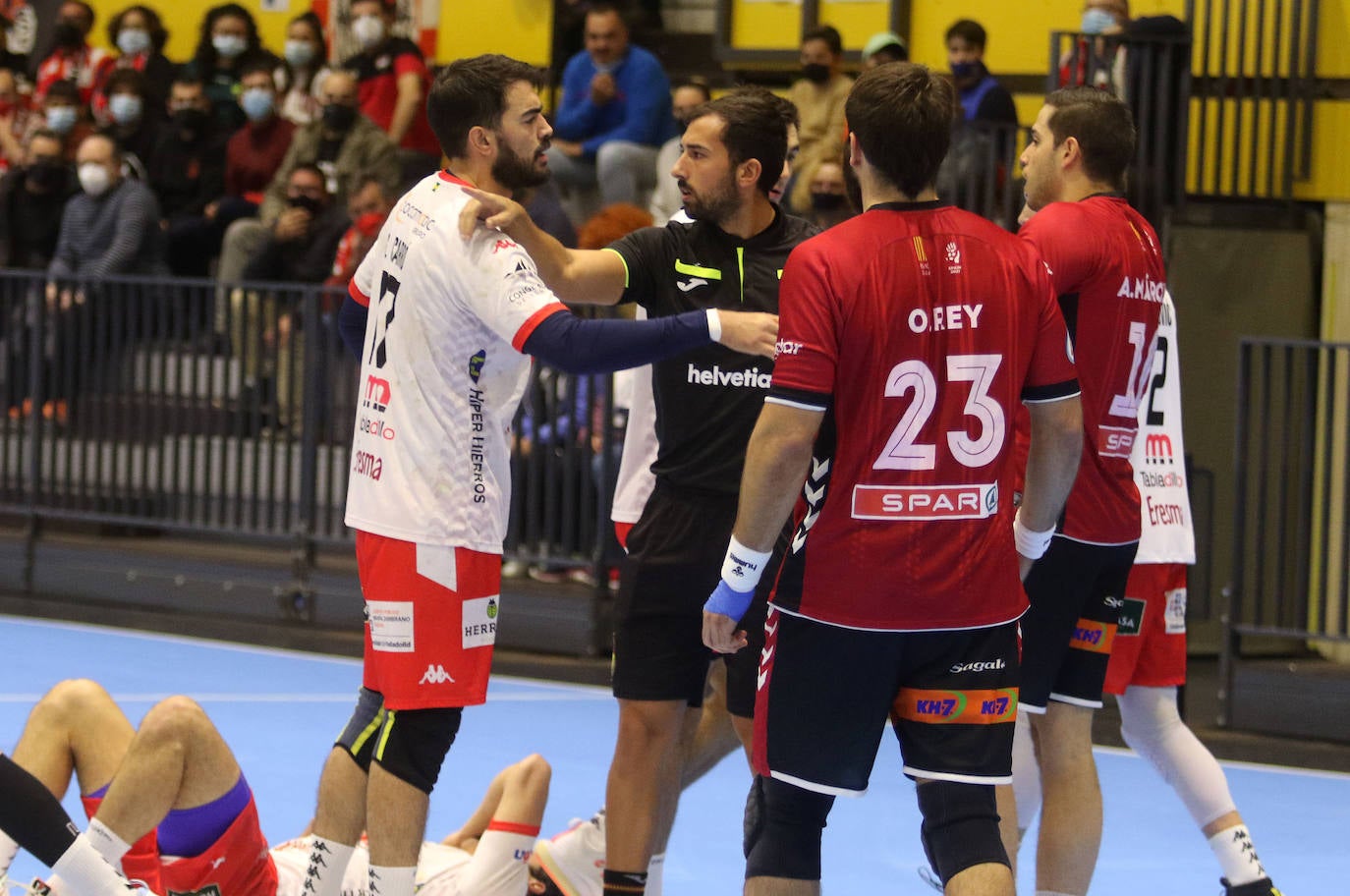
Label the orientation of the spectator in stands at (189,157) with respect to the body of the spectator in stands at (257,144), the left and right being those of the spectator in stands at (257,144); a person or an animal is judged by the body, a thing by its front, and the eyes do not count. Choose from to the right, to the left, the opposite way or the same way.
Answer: the same way

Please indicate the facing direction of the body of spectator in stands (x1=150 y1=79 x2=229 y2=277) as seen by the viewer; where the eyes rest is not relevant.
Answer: toward the camera

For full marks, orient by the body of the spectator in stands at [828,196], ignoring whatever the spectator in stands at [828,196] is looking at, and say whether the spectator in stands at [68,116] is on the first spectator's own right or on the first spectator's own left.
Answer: on the first spectator's own right

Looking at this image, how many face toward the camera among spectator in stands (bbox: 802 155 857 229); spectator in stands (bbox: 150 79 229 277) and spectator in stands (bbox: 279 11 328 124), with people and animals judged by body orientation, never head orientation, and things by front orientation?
3

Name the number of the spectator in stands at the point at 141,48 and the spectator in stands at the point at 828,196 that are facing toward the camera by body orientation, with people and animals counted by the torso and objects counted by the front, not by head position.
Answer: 2

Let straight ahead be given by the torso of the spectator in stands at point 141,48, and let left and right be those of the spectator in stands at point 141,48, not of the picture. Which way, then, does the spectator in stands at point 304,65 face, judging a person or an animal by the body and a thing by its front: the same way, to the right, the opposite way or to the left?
the same way

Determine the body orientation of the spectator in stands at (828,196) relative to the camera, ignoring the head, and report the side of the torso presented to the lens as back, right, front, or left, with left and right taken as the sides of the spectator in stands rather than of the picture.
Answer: front

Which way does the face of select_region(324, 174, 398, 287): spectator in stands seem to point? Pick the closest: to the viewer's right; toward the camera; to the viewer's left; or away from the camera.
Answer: toward the camera

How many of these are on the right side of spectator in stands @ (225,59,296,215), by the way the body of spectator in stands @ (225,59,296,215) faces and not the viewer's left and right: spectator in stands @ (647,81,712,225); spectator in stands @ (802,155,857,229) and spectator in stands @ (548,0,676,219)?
0

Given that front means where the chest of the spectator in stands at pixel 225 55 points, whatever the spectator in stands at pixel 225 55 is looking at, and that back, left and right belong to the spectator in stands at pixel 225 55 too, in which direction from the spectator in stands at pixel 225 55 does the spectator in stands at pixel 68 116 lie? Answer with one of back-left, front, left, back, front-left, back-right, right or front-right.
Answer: right

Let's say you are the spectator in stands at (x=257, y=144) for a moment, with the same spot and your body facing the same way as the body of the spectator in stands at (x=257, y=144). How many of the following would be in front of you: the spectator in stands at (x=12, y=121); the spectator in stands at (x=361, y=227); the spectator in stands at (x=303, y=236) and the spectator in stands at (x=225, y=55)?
2

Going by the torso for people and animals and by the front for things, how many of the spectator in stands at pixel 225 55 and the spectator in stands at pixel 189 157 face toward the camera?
2

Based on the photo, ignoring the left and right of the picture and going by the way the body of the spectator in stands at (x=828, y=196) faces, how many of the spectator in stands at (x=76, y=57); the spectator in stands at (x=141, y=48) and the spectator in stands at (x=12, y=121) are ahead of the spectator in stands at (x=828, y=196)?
0

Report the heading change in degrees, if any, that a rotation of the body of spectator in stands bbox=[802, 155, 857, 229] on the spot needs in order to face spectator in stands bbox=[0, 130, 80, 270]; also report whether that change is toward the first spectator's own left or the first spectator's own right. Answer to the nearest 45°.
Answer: approximately 135° to the first spectator's own right

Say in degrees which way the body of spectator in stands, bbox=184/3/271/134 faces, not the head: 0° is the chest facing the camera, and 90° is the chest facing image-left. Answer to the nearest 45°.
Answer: approximately 0°

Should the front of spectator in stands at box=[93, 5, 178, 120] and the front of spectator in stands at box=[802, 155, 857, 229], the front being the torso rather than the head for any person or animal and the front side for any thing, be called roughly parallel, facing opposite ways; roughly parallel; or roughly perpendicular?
roughly parallel
